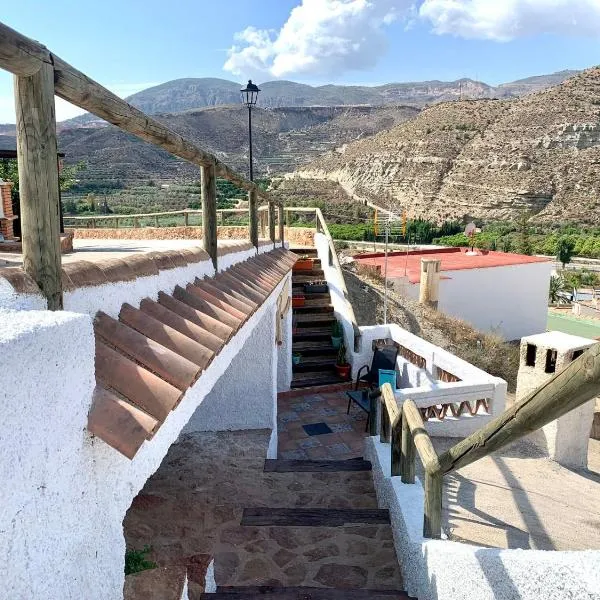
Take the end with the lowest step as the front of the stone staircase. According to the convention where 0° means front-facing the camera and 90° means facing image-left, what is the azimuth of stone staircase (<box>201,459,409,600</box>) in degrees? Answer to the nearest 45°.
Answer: approximately 180°

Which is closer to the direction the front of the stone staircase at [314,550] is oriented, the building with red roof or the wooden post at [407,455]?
the building with red roof

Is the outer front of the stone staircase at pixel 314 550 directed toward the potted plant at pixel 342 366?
yes

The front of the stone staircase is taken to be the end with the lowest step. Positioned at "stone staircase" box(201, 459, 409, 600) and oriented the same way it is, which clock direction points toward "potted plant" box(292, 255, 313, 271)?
The potted plant is roughly at 12 o'clock from the stone staircase.

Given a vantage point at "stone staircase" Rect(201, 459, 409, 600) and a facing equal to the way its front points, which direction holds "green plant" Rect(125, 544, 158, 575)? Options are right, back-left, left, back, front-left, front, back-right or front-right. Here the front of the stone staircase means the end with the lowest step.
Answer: back-left

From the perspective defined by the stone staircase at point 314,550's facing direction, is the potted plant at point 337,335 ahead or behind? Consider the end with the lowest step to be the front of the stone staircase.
ahead

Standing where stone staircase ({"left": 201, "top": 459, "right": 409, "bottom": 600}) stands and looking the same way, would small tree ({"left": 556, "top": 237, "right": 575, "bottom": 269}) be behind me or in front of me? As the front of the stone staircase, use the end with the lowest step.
in front
